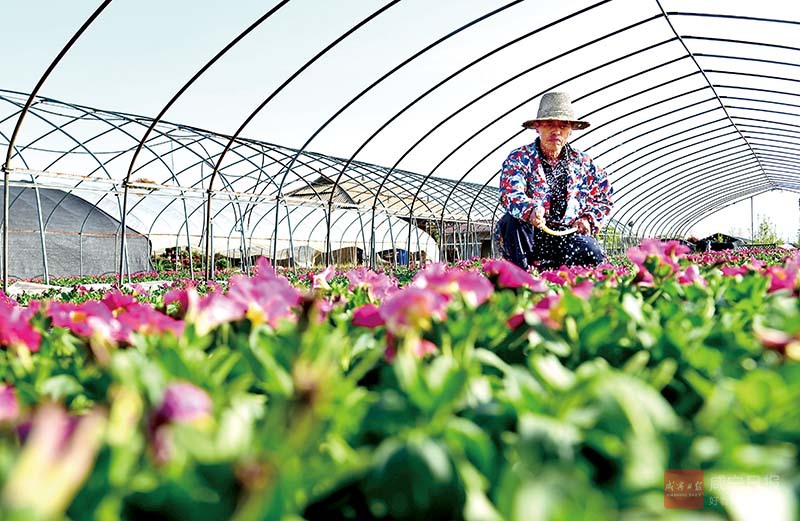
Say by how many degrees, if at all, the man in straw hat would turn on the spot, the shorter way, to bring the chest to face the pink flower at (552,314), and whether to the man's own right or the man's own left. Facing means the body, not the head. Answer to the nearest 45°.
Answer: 0° — they already face it

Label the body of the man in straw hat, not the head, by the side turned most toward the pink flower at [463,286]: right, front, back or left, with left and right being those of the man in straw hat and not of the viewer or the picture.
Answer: front

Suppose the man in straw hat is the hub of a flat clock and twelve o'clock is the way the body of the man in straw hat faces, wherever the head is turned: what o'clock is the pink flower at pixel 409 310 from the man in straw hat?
The pink flower is roughly at 12 o'clock from the man in straw hat.

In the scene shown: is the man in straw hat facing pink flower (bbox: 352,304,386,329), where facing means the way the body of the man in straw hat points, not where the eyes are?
yes

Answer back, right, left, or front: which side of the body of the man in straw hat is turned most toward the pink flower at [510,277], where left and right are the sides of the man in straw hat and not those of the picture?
front

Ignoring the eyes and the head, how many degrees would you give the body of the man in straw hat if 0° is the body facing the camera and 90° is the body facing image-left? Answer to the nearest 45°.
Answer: approximately 0°

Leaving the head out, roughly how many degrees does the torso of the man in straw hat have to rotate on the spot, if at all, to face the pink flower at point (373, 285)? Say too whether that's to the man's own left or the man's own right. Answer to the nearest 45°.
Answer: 0° — they already face it

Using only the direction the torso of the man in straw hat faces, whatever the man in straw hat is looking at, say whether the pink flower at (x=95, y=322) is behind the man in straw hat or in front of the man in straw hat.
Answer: in front

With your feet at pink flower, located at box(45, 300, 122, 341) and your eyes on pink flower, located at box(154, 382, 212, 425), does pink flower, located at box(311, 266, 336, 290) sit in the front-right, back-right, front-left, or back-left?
back-left
